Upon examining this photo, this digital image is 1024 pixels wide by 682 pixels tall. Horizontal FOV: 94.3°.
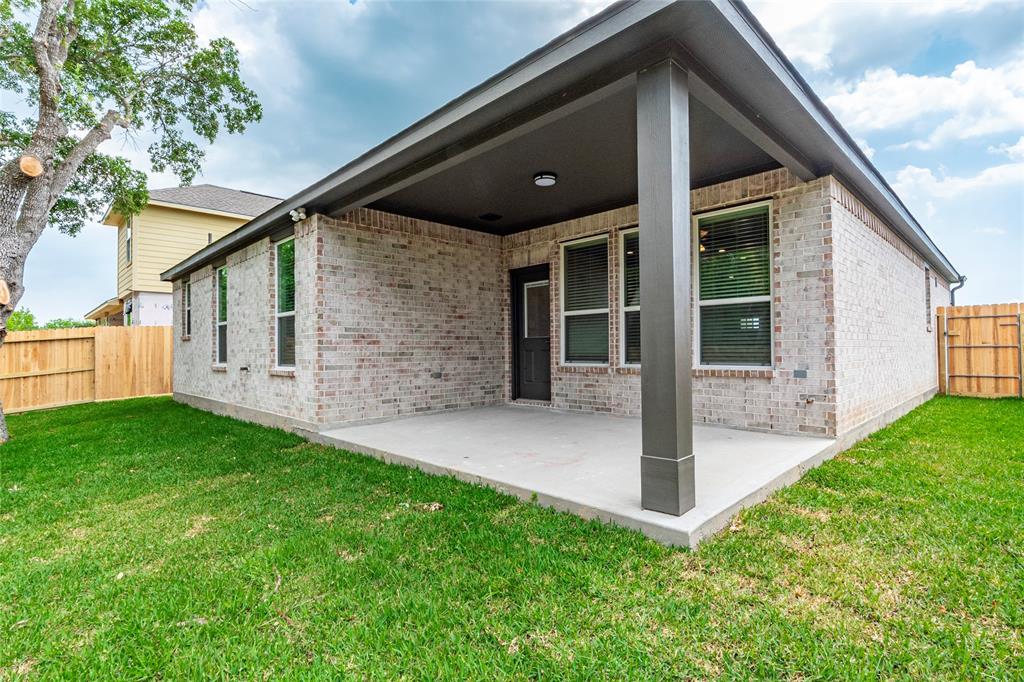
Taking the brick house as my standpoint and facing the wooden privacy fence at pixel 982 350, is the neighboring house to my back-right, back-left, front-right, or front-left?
back-left

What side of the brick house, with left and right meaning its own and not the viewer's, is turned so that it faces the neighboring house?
left

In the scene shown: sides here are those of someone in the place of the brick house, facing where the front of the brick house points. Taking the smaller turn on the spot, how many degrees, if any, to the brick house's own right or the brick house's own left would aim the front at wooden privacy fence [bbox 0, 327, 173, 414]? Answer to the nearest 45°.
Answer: approximately 135° to the brick house's own left

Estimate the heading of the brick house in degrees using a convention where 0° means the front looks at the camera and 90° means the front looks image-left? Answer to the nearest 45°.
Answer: approximately 225°
